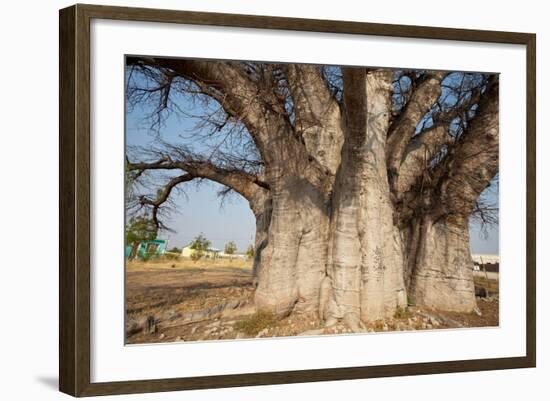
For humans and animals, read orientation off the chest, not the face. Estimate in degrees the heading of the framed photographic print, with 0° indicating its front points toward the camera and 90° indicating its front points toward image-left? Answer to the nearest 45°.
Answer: approximately 315°
